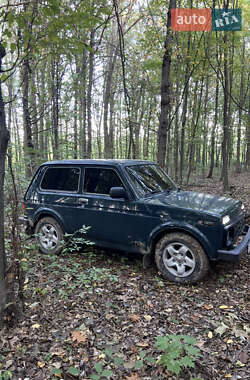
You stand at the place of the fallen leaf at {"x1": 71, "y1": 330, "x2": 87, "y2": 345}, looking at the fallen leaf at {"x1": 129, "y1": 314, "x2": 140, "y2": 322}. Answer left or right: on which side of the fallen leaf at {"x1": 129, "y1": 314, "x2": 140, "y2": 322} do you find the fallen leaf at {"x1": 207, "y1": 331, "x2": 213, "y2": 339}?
right

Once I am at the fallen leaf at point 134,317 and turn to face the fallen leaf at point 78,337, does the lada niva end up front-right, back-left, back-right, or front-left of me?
back-right

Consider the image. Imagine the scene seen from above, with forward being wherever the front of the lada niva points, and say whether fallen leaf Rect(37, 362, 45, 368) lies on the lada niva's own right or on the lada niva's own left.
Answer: on the lada niva's own right

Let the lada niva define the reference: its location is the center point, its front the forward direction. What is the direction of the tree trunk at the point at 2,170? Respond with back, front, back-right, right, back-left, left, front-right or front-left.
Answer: right

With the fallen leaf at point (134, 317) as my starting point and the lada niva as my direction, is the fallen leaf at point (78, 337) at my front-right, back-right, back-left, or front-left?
back-left

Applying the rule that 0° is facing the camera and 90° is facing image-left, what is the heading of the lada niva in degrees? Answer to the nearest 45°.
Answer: approximately 315°

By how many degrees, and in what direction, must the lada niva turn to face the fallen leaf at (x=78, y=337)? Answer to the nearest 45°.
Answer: approximately 45° to its right
